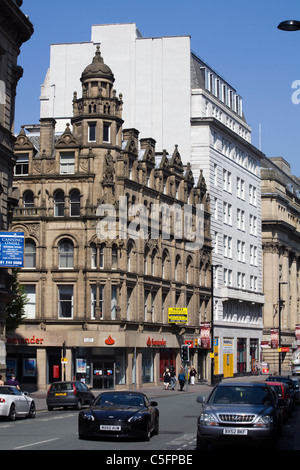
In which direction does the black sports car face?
toward the camera

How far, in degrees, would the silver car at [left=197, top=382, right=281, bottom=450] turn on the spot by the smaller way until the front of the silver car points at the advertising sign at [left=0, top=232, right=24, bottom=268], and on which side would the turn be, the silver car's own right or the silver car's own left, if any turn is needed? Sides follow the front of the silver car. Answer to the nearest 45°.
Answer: approximately 135° to the silver car's own right

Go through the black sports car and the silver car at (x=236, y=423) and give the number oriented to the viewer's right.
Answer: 0

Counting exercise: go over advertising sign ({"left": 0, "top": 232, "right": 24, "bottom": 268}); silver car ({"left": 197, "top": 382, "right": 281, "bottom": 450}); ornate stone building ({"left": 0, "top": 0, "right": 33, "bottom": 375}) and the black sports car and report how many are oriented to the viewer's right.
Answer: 1

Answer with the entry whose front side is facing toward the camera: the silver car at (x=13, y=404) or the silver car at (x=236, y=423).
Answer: the silver car at (x=236, y=423)

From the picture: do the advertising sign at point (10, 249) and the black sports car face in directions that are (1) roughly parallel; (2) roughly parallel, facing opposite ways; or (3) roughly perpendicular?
roughly parallel

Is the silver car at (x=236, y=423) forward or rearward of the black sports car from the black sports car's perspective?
forward

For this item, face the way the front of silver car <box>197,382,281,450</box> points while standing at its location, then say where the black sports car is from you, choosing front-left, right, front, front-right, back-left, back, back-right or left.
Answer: back-right

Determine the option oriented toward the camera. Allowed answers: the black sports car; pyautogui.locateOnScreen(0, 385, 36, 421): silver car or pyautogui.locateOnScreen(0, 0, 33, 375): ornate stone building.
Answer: the black sports car

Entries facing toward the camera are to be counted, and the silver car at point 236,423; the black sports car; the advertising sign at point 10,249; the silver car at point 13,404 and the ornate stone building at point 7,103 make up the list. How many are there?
3

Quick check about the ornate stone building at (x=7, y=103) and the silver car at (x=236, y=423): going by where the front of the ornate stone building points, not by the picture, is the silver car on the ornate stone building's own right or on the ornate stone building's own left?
on the ornate stone building's own right
